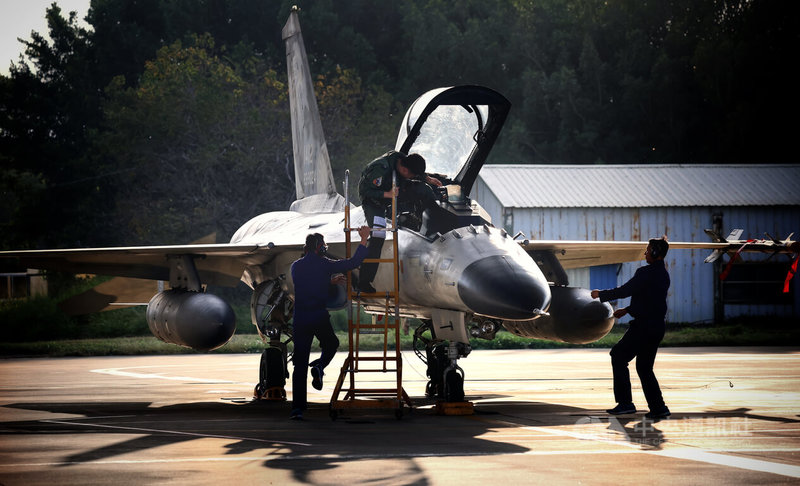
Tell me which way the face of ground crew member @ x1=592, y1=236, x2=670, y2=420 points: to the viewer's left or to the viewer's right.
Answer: to the viewer's left

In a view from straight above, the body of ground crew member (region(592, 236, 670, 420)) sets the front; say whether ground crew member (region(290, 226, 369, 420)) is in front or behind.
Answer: in front

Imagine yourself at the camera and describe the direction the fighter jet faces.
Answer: facing the viewer and to the right of the viewer

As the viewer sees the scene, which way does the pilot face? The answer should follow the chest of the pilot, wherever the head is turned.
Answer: to the viewer's right

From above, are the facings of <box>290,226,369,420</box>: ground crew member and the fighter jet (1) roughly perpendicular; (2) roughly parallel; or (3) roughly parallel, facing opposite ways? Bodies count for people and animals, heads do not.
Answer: roughly perpendicular

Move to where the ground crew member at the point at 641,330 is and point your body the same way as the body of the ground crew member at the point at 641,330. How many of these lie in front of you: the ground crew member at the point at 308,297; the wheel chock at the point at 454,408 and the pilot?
3

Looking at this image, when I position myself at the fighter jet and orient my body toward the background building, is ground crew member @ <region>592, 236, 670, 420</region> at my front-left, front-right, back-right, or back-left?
back-right

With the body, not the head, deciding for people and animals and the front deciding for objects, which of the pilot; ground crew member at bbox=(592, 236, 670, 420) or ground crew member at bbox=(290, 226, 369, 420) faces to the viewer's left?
ground crew member at bbox=(592, 236, 670, 420)

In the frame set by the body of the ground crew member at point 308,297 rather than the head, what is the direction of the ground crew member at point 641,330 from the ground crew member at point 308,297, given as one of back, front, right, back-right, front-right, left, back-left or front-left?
front-right

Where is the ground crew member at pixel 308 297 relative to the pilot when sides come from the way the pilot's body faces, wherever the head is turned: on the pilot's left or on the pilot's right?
on the pilot's right

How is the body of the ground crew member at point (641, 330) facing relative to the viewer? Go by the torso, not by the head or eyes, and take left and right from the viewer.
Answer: facing to the left of the viewer

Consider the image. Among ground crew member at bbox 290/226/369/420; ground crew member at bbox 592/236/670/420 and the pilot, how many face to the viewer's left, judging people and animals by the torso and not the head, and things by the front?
1

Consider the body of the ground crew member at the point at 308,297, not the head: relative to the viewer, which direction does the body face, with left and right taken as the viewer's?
facing away from the viewer and to the right of the viewer

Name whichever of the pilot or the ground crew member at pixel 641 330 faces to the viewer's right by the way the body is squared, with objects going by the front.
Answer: the pilot

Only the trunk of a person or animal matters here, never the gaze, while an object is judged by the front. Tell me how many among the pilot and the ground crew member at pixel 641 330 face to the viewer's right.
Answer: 1

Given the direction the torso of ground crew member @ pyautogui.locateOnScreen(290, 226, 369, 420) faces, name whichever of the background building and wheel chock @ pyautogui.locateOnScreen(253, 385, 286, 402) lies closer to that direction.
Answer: the background building
